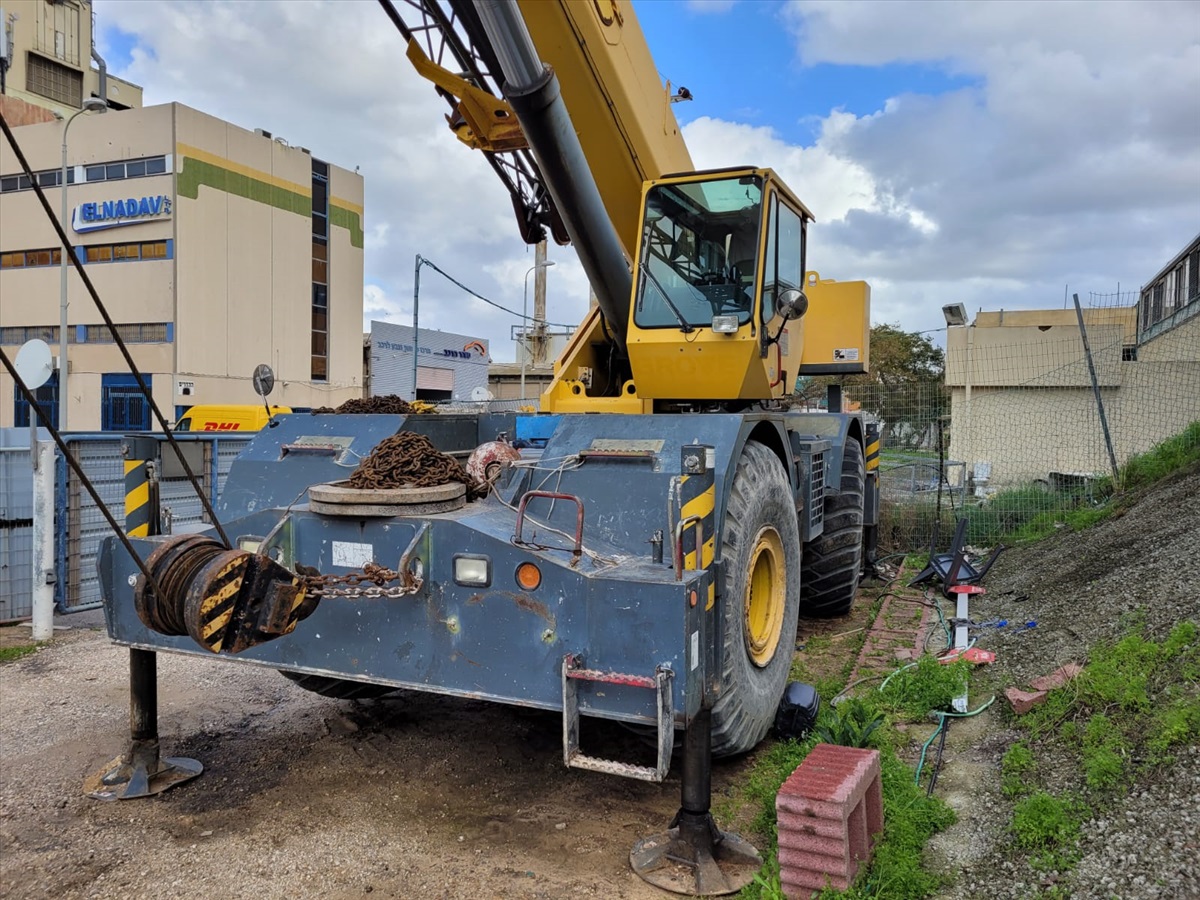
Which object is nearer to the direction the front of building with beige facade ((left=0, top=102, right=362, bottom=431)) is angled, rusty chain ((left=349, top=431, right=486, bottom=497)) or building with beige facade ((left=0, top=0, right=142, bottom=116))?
the rusty chain

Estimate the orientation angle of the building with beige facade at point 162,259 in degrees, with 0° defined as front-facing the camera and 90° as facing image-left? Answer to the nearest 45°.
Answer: approximately 45°

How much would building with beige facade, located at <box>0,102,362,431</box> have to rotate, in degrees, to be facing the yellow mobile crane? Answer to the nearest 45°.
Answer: approximately 45° to its left

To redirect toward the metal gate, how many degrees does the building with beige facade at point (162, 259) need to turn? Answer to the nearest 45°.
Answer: approximately 45° to its left

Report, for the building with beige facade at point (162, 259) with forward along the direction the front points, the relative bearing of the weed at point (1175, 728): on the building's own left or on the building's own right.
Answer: on the building's own left

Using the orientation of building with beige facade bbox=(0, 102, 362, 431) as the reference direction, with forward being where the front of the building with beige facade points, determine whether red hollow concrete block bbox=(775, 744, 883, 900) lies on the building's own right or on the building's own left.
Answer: on the building's own left

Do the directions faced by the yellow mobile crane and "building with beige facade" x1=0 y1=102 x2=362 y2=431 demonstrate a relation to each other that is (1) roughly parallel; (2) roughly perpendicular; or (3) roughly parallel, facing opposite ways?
roughly parallel

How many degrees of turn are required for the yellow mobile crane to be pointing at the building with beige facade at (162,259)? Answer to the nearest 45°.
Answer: approximately 90° to its right

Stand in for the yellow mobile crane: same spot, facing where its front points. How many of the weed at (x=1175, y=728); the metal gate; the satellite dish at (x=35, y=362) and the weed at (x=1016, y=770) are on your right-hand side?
2

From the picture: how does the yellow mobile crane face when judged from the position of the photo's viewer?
facing the viewer and to the left of the viewer

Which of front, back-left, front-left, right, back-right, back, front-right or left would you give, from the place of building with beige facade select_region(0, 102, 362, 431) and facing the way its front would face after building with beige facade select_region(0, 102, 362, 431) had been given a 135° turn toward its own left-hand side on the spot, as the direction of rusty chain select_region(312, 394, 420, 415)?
right
